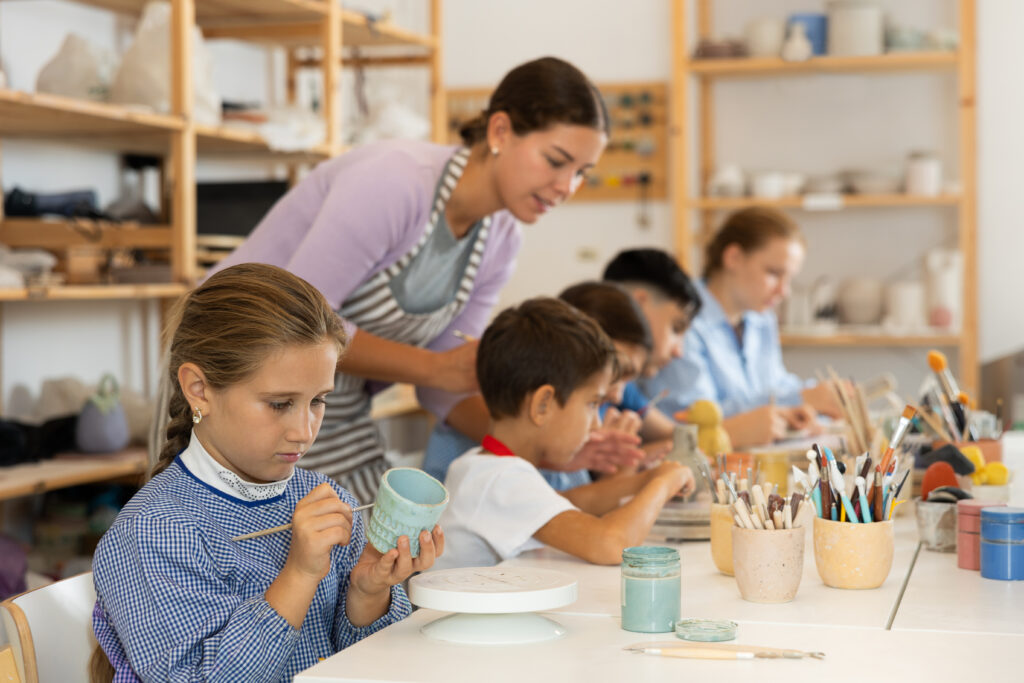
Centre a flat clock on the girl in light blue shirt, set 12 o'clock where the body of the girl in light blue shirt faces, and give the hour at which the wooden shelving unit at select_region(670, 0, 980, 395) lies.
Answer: The wooden shelving unit is roughly at 8 o'clock from the girl in light blue shirt.

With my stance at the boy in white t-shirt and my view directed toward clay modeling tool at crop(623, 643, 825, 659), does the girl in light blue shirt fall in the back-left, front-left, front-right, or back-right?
back-left

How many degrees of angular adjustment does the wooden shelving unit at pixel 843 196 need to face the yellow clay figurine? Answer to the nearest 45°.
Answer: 0° — it already faces it

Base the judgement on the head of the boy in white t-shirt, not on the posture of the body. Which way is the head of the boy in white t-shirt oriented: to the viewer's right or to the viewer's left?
to the viewer's right

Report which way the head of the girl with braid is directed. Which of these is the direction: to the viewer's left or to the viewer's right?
to the viewer's right

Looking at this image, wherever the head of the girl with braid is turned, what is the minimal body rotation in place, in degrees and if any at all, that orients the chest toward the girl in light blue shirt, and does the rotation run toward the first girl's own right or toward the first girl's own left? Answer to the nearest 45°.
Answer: approximately 90° to the first girl's own left

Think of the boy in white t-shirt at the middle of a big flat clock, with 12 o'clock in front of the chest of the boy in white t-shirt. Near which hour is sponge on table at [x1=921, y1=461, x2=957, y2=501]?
The sponge on table is roughly at 12 o'clock from the boy in white t-shirt.

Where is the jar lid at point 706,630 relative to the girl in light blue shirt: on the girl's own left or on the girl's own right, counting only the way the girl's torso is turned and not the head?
on the girl's own right

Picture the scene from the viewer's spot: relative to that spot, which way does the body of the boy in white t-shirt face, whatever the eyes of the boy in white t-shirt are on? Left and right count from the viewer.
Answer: facing to the right of the viewer

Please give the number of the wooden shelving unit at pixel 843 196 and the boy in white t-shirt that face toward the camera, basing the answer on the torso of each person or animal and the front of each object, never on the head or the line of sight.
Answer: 1
